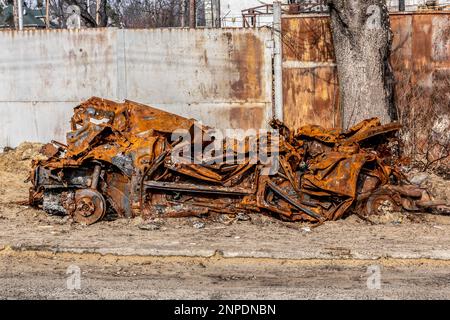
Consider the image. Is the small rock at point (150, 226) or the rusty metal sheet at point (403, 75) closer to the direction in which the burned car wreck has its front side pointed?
the small rock

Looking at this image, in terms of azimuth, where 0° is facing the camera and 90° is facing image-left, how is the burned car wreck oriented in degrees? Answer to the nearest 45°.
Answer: approximately 90°

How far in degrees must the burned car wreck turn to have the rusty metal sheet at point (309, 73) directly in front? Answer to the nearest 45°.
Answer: approximately 135° to its right

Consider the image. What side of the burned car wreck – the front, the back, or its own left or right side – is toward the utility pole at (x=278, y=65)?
right

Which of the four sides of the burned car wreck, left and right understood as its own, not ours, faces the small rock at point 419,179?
back

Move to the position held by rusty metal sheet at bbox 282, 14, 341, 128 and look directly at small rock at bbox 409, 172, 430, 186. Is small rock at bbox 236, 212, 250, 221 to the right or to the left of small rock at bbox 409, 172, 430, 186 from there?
right

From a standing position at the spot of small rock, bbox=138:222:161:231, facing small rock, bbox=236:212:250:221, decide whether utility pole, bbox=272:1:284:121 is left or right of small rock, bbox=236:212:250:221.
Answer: left
